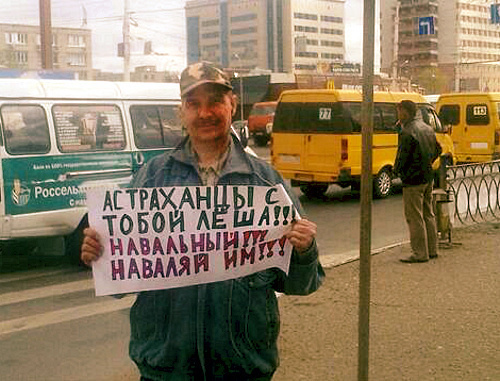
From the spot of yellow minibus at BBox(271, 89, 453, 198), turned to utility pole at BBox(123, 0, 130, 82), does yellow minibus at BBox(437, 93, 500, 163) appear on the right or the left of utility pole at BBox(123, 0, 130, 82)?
right

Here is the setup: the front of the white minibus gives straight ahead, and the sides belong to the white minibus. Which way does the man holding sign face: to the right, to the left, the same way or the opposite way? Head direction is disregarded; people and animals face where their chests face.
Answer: to the right

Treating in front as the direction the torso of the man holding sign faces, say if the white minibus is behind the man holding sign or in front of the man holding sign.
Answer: behind

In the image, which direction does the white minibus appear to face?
to the viewer's right

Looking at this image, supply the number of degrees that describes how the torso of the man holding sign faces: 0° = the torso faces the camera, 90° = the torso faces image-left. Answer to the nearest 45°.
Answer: approximately 0°

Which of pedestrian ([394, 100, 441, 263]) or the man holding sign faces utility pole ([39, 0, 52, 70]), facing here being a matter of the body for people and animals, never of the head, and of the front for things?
the pedestrian

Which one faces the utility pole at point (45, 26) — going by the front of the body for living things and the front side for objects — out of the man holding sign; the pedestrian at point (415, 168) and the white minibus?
the pedestrian

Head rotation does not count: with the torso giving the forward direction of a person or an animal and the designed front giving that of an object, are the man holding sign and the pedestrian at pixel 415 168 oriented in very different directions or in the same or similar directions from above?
very different directions

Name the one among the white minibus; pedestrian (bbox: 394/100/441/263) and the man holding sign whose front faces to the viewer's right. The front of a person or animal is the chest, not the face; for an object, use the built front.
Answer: the white minibus

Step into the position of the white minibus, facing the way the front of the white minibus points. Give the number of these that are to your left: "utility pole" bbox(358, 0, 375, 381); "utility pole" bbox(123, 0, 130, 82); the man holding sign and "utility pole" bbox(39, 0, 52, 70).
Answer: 2

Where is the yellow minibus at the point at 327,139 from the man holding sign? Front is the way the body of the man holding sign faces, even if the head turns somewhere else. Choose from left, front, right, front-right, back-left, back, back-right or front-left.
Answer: back
